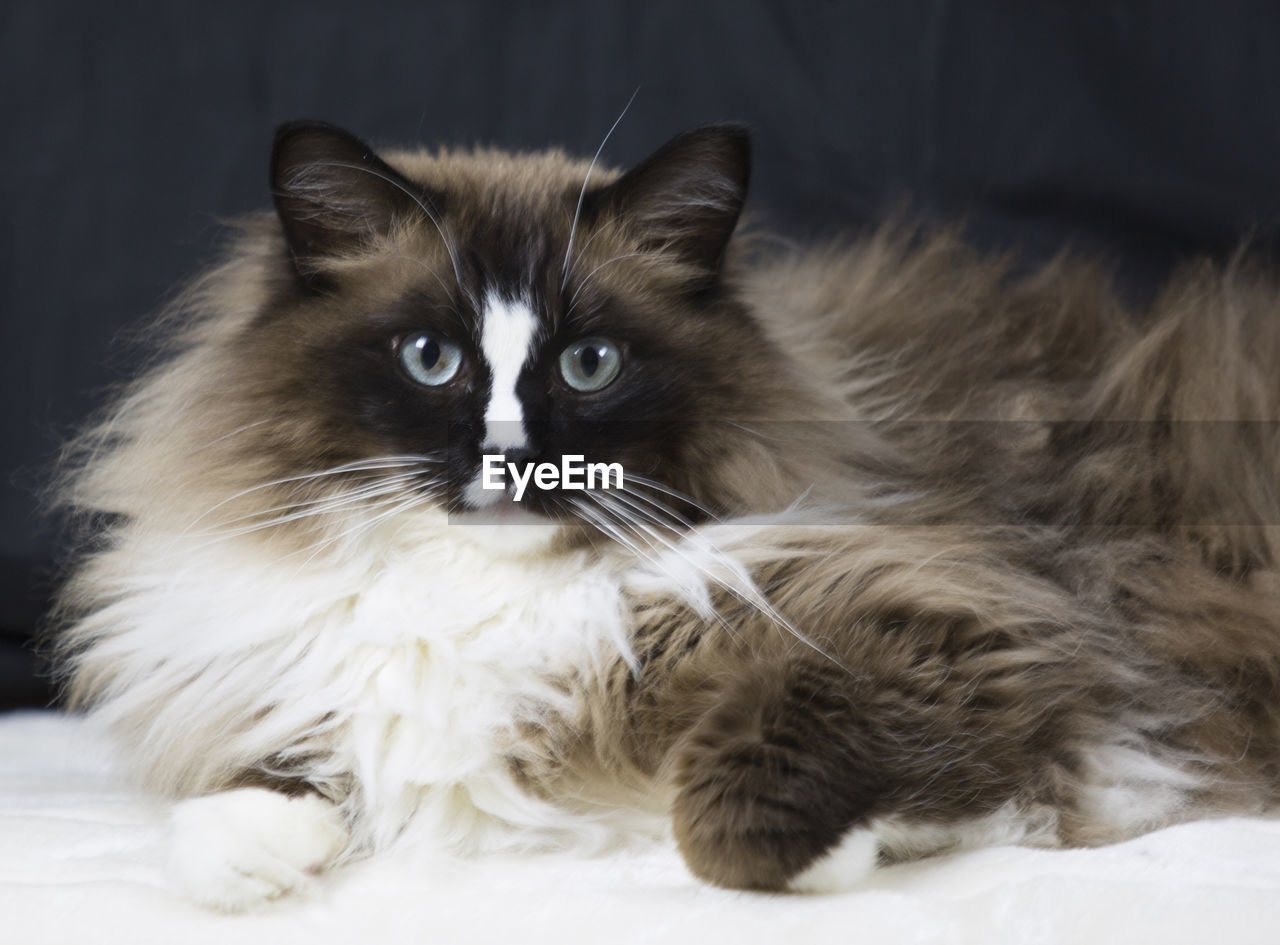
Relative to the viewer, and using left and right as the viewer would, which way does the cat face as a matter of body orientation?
facing the viewer and to the left of the viewer
